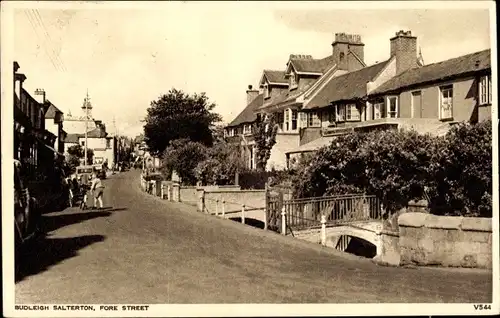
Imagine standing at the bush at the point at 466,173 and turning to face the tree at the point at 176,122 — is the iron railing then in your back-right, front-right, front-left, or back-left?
front-left

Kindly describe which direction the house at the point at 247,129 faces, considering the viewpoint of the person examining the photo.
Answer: facing the viewer and to the left of the viewer

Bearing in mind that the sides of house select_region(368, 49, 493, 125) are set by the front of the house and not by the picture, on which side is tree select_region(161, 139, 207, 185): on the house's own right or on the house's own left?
on the house's own right

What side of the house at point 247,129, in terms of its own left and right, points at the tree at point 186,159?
front

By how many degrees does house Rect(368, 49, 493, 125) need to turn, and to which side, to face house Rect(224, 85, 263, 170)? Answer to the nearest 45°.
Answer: approximately 90° to its right

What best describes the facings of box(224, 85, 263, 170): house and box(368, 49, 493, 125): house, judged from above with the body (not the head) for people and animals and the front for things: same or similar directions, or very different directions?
same or similar directions

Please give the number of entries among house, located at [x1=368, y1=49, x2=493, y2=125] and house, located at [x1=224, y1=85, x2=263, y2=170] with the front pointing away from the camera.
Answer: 0
